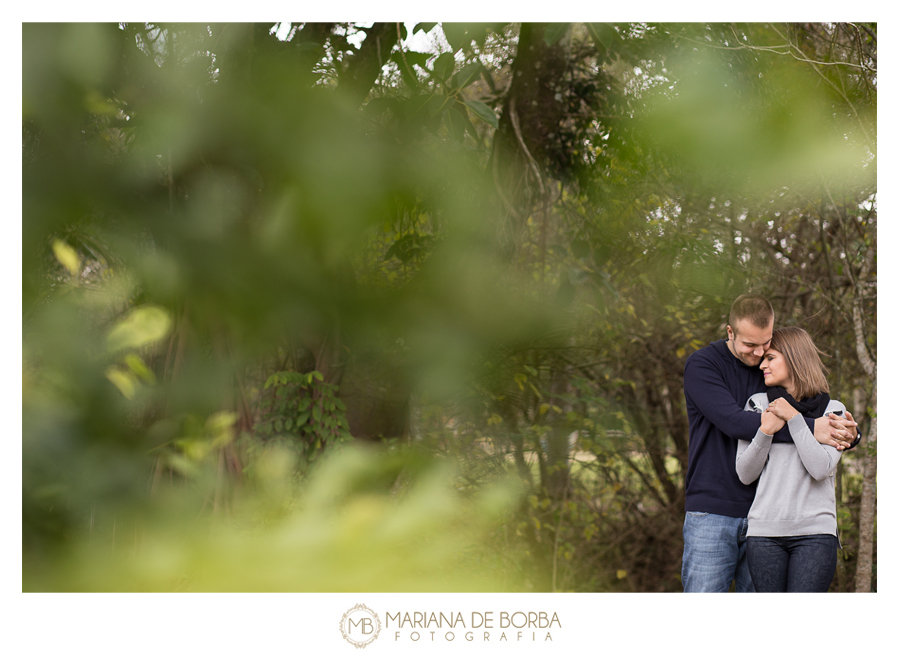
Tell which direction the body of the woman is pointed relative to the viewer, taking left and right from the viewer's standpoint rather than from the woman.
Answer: facing the viewer

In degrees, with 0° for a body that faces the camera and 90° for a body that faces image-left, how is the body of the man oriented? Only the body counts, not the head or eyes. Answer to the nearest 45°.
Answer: approximately 315°

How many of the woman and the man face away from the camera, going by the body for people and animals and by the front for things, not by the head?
0

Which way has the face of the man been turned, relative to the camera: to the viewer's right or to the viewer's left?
to the viewer's right

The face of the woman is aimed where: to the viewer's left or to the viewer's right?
to the viewer's left
